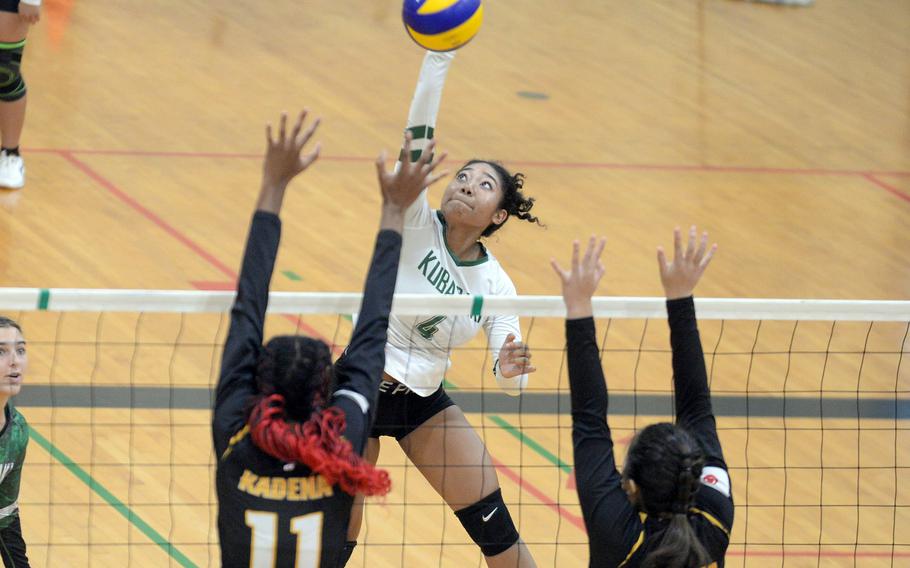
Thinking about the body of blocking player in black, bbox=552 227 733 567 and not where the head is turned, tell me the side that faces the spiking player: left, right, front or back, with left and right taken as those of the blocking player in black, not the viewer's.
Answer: front

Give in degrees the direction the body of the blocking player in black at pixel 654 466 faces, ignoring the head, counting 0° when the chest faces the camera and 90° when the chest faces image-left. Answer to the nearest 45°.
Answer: approximately 135°

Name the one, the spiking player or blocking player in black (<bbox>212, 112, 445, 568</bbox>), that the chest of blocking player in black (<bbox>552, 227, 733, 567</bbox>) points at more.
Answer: the spiking player

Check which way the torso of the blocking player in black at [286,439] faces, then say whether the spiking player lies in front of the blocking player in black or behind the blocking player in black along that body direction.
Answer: in front

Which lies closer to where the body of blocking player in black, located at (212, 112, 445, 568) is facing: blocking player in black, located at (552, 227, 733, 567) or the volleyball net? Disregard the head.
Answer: the volleyball net

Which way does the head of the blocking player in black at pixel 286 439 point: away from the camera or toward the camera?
away from the camera

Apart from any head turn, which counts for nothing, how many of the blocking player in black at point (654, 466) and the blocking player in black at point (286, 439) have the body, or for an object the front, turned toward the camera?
0

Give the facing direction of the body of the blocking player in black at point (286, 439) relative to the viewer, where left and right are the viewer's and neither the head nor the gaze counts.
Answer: facing away from the viewer

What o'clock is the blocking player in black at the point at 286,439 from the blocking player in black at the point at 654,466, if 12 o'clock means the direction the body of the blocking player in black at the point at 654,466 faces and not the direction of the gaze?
the blocking player in black at the point at 286,439 is roughly at 10 o'clock from the blocking player in black at the point at 654,466.

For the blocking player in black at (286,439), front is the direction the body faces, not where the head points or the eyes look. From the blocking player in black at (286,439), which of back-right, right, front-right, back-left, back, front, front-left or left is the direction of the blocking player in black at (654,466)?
right

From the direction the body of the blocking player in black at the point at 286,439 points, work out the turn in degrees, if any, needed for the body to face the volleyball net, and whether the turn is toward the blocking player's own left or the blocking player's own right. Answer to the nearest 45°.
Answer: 0° — they already face it

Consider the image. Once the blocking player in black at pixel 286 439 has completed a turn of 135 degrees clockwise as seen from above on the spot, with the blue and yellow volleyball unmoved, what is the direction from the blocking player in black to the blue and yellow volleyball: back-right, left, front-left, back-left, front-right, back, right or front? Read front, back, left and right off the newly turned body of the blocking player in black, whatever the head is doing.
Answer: back-left
